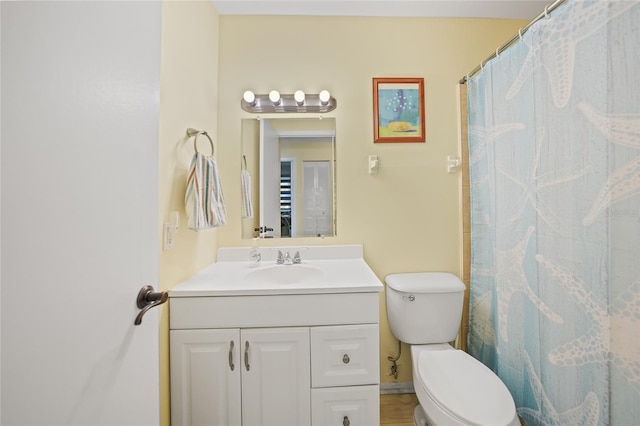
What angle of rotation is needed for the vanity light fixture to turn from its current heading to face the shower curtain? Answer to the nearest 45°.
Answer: approximately 45° to its left

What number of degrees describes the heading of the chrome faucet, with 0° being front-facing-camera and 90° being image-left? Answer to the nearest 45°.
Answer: approximately 0°

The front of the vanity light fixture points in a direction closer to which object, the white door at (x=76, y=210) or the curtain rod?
the white door

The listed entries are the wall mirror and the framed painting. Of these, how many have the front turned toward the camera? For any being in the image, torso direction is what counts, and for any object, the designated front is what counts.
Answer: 2

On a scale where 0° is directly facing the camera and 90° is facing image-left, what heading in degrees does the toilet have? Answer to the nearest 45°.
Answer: approximately 315°
